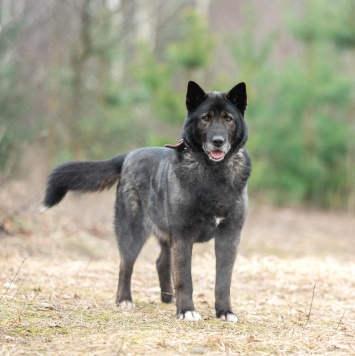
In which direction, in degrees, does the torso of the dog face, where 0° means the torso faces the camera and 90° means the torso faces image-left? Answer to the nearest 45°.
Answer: approximately 315°
